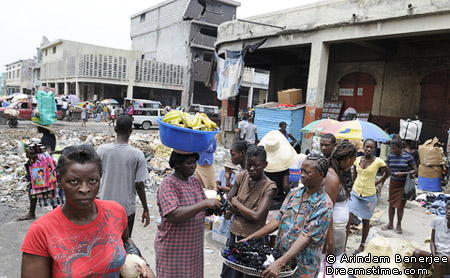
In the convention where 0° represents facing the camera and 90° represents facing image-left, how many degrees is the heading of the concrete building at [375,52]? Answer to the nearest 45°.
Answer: approximately 45°

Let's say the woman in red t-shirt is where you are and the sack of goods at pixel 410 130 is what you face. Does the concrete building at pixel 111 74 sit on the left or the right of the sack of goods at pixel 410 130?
left

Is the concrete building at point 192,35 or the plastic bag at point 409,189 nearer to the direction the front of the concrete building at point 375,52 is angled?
the plastic bag

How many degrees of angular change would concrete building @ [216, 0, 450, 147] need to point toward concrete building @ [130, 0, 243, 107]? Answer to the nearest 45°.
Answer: approximately 90° to its right

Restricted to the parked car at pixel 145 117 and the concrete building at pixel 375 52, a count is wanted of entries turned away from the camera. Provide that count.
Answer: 0

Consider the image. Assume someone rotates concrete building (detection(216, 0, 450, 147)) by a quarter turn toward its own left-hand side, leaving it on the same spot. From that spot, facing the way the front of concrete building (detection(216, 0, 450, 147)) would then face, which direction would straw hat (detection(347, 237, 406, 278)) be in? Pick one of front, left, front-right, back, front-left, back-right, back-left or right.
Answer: front-right

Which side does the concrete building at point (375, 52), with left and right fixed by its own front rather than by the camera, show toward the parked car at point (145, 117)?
right
